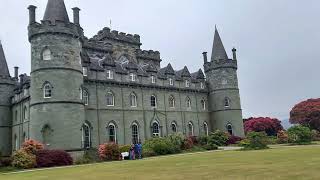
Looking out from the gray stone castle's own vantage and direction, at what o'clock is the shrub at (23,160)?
The shrub is roughly at 2 o'clock from the gray stone castle.

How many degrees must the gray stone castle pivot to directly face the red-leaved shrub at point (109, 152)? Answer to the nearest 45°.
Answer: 0° — it already faces it

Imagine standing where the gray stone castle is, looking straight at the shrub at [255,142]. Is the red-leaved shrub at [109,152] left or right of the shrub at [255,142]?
right

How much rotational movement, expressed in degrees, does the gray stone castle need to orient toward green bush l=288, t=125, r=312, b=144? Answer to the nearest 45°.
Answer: approximately 45° to its left

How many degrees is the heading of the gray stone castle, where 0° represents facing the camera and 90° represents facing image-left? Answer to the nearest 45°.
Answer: approximately 315°

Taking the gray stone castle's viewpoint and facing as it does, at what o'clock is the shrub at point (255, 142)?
The shrub is roughly at 11 o'clock from the gray stone castle.

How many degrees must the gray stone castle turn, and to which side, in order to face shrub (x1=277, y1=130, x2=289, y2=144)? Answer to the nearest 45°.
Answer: approximately 45° to its left
